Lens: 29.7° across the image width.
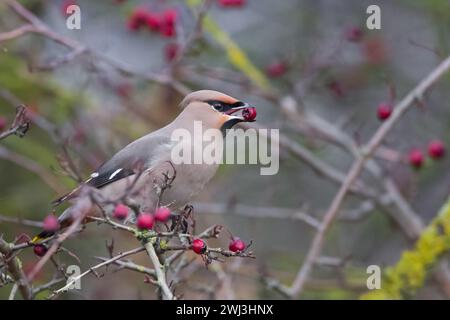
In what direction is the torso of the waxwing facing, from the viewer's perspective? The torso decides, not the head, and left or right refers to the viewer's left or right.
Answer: facing to the right of the viewer

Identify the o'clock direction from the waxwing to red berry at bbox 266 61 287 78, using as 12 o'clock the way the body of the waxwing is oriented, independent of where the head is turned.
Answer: The red berry is roughly at 10 o'clock from the waxwing.

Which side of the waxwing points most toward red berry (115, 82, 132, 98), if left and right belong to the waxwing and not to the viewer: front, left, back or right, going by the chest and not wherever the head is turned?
left
